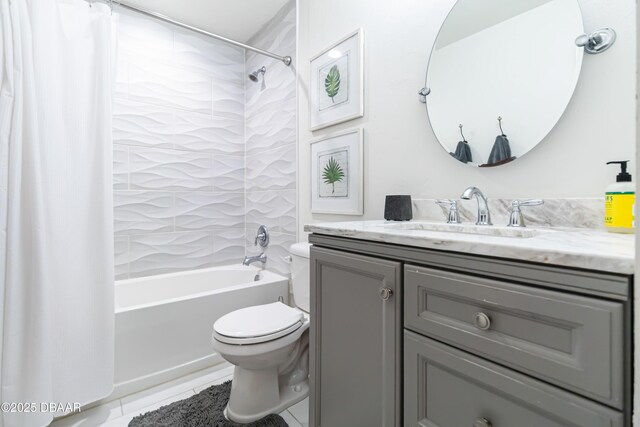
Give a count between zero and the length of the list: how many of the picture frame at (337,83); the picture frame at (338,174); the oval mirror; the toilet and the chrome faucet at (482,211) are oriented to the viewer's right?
0

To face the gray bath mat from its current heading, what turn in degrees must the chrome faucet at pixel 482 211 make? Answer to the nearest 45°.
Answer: approximately 45° to its right

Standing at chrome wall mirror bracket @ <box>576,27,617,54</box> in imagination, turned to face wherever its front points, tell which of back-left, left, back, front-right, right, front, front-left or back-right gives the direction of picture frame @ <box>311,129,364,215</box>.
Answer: front-right

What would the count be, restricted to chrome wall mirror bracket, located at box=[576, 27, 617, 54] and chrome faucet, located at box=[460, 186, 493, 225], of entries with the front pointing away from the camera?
0

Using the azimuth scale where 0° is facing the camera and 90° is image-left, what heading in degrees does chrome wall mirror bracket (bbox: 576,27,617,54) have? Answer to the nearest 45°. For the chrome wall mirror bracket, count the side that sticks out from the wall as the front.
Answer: approximately 45°

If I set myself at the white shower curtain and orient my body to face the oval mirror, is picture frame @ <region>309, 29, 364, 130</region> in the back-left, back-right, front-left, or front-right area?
front-left

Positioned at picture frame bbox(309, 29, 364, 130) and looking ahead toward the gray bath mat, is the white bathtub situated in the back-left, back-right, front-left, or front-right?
front-right

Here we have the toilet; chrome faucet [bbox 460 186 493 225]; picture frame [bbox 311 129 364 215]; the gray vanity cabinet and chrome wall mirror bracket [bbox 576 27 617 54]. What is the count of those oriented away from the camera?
0

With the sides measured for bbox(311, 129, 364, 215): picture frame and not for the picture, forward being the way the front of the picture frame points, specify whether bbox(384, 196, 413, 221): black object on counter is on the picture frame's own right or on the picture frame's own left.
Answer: on the picture frame's own left

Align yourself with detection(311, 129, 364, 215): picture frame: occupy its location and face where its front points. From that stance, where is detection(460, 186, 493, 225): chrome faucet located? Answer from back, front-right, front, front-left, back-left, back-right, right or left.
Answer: left

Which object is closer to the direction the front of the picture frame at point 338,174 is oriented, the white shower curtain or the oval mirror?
the white shower curtain

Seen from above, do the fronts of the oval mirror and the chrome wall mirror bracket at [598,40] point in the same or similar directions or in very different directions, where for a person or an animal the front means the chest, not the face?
same or similar directions

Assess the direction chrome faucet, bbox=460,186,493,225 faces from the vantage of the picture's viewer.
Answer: facing the viewer and to the left of the viewer

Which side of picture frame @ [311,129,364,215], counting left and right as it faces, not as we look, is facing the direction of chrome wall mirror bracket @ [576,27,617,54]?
left
